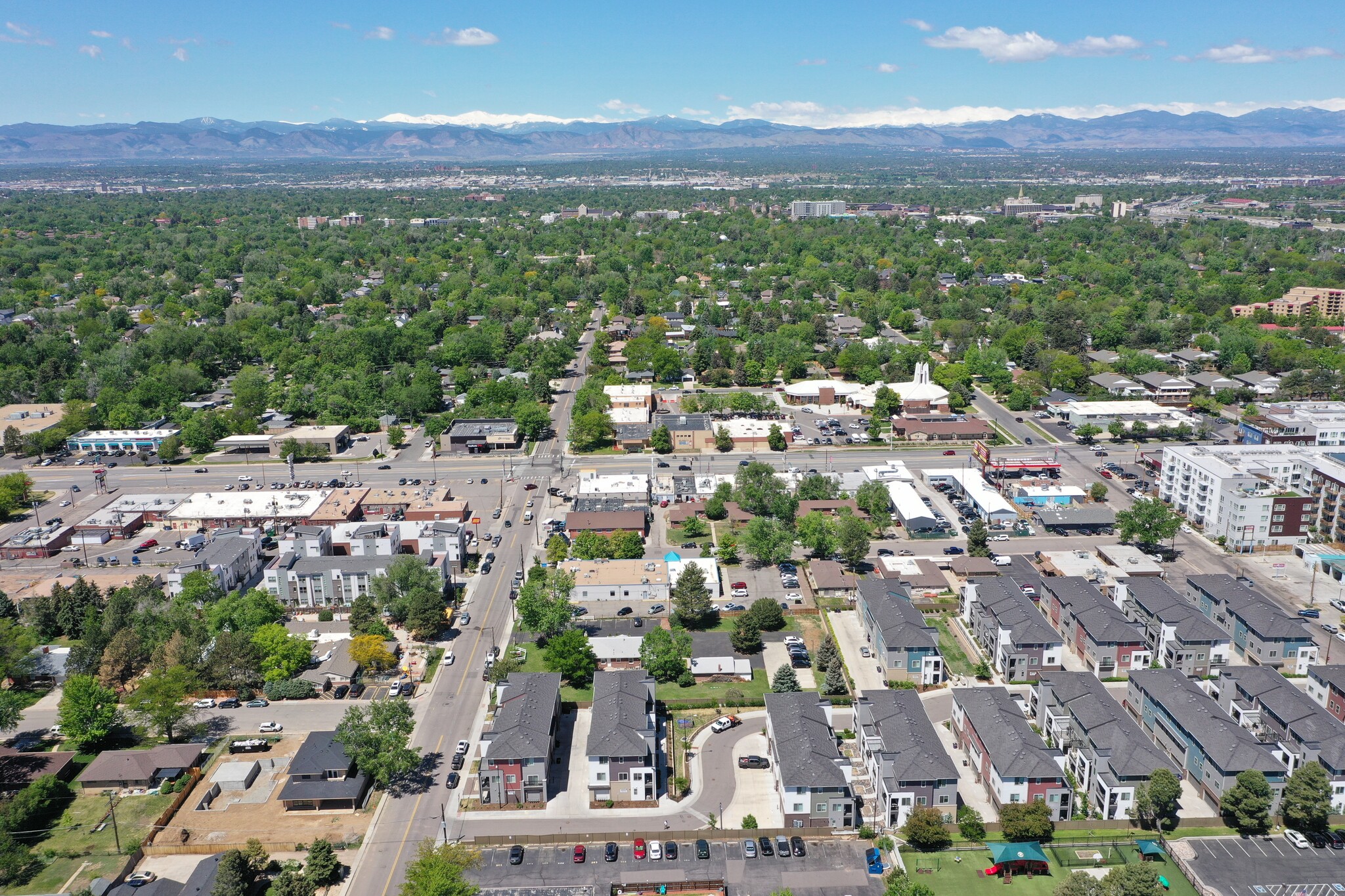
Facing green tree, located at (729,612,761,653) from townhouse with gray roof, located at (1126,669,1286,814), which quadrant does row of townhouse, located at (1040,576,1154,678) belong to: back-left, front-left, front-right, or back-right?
front-right

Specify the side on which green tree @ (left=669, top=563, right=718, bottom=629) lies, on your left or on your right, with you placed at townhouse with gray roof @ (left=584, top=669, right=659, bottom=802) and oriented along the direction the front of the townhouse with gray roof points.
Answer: on your left

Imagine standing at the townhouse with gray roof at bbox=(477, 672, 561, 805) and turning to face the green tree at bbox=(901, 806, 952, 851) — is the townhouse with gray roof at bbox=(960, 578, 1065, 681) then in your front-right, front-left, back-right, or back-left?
front-left

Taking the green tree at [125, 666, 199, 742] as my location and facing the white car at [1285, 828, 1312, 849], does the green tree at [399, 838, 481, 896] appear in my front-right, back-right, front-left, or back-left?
front-right

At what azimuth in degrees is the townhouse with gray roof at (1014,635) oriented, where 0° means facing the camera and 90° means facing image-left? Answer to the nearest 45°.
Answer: approximately 45°

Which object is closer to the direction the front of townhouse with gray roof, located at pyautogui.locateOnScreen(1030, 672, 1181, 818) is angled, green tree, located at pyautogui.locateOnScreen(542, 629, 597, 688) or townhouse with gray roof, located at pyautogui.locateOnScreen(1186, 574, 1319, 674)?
the green tree

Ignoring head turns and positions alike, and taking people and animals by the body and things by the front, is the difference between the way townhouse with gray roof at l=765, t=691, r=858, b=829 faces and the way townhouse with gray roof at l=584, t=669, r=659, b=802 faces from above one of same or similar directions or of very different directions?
same or similar directions

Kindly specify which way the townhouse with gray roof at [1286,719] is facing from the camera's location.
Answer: facing the viewer and to the left of the viewer
